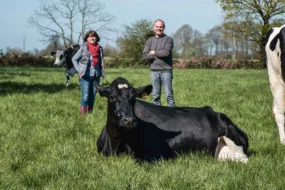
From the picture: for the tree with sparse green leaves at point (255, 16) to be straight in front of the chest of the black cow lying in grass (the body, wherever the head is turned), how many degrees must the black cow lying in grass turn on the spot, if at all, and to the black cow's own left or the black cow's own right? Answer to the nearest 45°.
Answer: approximately 135° to the black cow's own right

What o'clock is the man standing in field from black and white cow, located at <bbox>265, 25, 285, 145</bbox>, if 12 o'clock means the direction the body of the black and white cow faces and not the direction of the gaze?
The man standing in field is roughly at 7 o'clock from the black and white cow.

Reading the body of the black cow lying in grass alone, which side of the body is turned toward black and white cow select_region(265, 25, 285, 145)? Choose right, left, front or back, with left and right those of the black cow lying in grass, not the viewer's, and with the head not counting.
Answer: back

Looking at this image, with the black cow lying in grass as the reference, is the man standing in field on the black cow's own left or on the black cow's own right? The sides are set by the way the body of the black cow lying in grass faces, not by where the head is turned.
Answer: on the black cow's own right

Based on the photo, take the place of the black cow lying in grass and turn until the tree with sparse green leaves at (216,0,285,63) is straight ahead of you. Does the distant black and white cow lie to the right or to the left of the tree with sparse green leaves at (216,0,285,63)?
left

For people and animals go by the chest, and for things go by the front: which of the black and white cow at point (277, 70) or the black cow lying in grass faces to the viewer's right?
the black and white cow

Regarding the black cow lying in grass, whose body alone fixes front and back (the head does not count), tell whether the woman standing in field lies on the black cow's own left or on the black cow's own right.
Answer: on the black cow's own right

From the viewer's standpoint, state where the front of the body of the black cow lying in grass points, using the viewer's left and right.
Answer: facing the viewer and to the left of the viewer

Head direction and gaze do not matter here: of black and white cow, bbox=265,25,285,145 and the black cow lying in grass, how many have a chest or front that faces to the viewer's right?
1

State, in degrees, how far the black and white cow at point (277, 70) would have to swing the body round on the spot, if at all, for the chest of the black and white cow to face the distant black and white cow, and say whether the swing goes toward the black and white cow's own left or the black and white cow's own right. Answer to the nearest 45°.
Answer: approximately 135° to the black and white cow's own left

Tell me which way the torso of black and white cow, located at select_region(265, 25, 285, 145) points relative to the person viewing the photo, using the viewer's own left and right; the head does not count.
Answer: facing to the right of the viewer
